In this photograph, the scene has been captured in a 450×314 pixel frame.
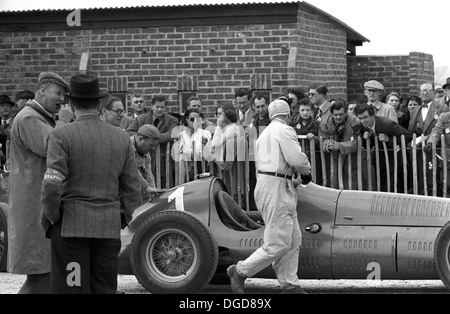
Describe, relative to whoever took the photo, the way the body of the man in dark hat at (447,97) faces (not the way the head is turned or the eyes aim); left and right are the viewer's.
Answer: facing the viewer and to the left of the viewer

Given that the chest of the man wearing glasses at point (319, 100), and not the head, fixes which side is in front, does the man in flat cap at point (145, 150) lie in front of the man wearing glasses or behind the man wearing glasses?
in front

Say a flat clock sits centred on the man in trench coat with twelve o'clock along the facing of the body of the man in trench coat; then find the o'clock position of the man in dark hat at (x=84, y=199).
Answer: The man in dark hat is roughly at 2 o'clock from the man in trench coat.

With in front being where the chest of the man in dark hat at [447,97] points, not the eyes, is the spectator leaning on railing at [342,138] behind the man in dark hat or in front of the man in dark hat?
in front

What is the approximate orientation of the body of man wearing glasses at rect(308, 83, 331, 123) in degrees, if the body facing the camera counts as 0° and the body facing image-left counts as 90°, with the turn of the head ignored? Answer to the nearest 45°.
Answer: approximately 45°

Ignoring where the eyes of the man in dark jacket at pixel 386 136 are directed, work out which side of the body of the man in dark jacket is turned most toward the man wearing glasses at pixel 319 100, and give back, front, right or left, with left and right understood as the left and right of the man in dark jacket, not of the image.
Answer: right

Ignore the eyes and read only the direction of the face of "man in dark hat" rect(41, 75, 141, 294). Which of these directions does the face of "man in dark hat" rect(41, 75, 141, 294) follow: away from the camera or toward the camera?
away from the camera

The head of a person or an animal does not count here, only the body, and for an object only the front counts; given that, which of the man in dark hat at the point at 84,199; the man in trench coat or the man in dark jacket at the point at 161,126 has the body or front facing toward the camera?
the man in dark jacket

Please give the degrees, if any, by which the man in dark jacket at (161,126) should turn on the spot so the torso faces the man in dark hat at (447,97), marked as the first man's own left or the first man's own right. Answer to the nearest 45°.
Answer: approximately 90° to the first man's own left

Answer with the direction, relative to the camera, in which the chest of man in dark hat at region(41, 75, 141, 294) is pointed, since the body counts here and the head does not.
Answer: away from the camera

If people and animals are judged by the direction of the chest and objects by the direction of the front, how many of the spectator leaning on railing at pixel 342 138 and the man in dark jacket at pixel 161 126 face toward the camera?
2

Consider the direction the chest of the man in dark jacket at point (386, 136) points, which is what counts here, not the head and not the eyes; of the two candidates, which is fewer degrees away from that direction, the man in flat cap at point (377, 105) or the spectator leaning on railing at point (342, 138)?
the spectator leaning on railing
